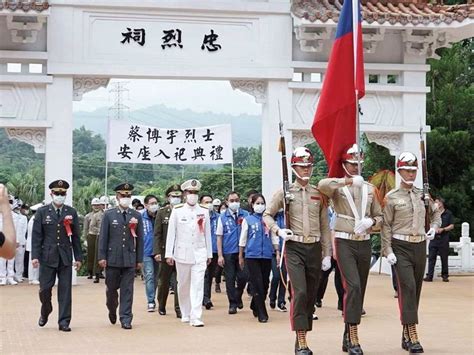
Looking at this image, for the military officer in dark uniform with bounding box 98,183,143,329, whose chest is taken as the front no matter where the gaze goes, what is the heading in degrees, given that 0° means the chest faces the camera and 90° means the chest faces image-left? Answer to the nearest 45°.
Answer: approximately 0°

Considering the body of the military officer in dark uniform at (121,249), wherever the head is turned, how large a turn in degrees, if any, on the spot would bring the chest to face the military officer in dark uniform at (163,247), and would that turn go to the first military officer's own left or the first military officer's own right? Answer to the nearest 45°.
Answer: approximately 135° to the first military officer's own left

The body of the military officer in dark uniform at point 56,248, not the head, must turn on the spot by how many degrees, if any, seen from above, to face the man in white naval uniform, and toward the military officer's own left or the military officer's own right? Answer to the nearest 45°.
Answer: approximately 90° to the military officer's own left

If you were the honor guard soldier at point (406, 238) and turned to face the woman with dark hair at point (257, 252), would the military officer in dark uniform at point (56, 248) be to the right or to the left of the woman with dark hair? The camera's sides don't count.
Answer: left

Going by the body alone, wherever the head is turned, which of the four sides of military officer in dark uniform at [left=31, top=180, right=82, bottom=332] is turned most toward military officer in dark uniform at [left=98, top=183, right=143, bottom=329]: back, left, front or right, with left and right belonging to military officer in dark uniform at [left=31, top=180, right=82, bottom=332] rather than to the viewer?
left

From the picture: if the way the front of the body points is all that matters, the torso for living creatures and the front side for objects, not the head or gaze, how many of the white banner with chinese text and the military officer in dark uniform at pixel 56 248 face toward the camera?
2
